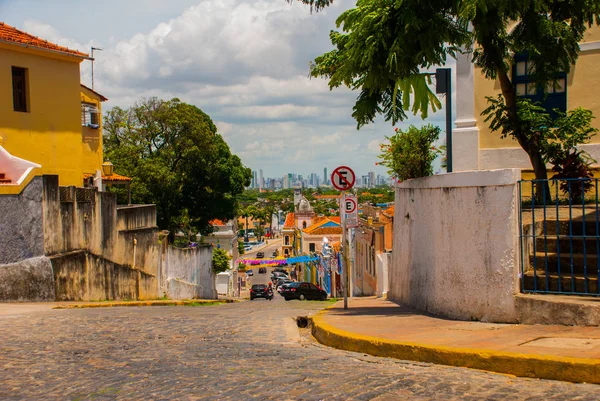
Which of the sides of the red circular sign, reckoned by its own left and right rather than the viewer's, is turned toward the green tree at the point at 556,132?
left

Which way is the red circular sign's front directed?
toward the camera

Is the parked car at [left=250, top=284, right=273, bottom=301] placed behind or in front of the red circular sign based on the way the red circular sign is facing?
behind

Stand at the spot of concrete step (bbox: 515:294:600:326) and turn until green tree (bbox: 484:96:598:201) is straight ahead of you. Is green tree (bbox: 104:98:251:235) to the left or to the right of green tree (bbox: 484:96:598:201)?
left

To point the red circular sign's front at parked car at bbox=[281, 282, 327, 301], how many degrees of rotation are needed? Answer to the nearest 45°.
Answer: approximately 180°

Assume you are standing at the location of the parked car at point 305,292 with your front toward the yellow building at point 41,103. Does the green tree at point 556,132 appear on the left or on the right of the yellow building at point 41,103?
left

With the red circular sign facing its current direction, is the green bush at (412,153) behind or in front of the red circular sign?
behind

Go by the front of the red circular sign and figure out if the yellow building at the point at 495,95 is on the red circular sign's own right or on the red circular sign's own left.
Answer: on the red circular sign's own left

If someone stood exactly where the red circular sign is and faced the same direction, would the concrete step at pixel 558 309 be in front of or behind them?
in front

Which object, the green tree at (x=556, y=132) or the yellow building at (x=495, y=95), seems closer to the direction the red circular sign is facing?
the green tree
